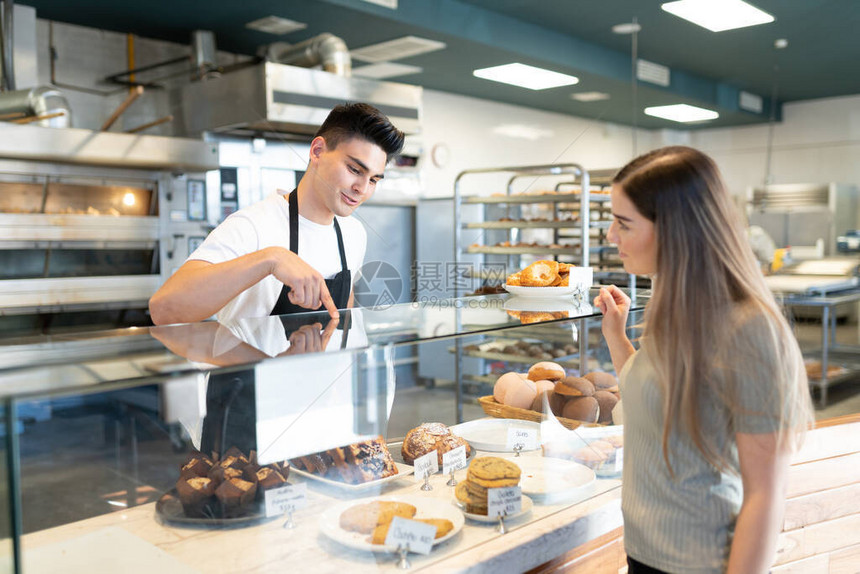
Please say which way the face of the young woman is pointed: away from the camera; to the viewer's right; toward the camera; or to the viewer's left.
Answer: to the viewer's left

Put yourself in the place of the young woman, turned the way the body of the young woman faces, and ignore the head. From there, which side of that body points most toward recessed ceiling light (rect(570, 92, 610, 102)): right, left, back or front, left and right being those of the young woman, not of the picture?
right

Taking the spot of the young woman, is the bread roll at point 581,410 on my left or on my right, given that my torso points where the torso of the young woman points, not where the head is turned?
on my right

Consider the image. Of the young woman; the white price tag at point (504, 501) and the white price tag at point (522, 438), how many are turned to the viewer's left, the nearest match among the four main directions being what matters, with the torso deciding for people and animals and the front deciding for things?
1

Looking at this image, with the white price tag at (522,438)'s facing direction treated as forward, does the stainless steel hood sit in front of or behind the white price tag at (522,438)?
behind

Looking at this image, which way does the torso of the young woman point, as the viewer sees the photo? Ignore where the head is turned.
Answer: to the viewer's left

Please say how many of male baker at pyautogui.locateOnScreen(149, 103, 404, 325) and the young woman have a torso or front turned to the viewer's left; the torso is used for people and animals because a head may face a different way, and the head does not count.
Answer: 1

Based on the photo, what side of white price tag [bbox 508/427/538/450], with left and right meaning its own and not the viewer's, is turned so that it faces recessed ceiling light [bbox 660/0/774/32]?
back

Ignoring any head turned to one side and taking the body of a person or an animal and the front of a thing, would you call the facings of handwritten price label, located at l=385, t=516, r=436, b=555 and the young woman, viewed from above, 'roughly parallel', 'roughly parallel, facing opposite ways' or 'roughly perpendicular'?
roughly perpendicular

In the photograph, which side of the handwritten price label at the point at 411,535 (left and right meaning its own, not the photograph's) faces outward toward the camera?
front

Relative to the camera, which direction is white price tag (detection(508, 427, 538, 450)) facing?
toward the camera

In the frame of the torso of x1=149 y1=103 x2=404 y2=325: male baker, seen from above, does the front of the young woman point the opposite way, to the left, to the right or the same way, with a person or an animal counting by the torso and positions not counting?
the opposite way
